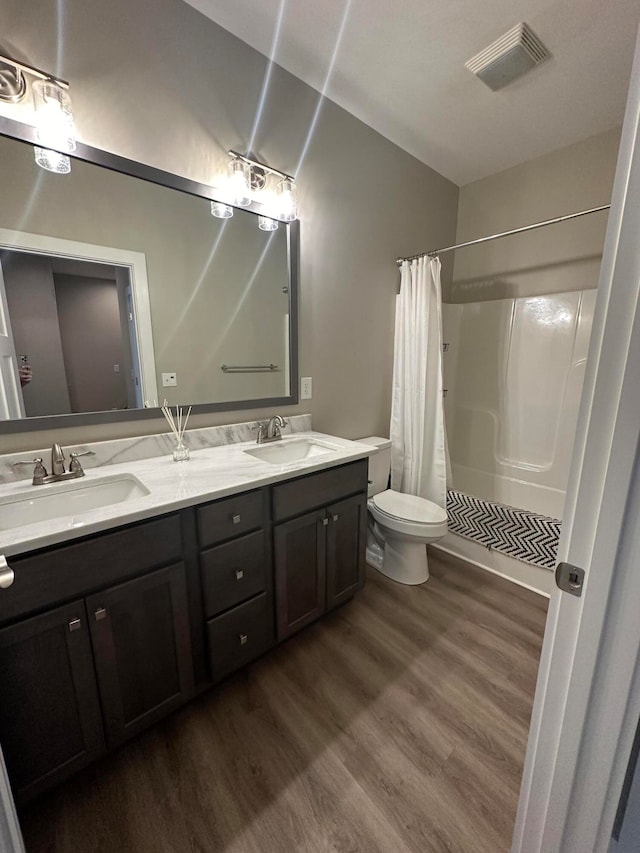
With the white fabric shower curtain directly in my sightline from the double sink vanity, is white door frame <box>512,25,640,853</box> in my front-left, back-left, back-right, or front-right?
front-right

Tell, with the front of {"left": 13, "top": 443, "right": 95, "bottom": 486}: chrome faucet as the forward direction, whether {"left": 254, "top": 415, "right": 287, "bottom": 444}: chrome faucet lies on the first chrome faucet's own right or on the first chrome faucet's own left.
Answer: on the first chrome faucet's own left

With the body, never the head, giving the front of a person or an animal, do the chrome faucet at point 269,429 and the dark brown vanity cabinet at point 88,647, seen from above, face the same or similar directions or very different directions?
same or similar directions

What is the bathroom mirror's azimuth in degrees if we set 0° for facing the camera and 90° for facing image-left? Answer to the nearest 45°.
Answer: approximately 315°

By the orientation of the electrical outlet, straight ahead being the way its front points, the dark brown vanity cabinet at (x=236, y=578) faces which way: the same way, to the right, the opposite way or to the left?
the same way

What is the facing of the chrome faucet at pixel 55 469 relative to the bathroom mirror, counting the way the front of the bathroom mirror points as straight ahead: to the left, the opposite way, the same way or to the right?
the same way

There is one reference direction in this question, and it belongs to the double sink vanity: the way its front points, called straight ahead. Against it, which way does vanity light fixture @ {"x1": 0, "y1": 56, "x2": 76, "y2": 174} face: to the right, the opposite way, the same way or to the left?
the same way

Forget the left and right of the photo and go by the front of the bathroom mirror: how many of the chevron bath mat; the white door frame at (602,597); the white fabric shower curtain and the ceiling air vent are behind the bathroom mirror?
0

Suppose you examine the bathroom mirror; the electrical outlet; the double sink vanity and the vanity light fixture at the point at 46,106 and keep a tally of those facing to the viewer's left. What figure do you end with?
0

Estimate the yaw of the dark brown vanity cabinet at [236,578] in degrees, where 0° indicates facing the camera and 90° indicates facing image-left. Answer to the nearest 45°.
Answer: approximately 315°

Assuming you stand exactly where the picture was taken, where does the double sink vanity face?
facing the viewer and to the right of the viewer

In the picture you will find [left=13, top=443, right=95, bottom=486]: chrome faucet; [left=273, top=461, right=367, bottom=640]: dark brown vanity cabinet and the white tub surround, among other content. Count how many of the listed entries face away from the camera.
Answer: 0

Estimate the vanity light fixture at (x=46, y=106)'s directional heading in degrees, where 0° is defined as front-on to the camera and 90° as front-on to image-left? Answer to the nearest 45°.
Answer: approximately 315°

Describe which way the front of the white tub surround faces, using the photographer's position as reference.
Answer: facing the viewer and to the left of the viewer
